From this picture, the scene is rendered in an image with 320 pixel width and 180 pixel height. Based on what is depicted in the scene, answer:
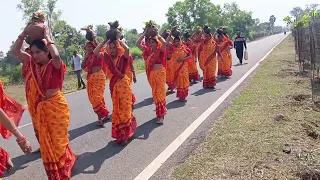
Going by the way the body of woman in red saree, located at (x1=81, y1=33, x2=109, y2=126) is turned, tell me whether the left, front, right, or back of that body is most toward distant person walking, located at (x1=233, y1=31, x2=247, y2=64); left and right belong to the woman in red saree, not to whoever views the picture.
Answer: back

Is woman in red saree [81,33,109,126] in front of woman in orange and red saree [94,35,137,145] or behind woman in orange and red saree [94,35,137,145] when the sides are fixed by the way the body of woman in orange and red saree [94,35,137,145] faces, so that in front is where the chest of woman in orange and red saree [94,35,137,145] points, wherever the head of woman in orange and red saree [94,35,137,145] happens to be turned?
behind

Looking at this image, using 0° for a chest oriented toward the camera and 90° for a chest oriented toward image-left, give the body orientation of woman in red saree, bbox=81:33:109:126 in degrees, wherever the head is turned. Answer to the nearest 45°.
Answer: approximately 45°

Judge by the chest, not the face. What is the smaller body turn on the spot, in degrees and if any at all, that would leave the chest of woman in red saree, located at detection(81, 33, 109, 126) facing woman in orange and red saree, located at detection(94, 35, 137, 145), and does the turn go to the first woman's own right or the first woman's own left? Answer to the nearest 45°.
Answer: approximately 45° to the first woman's own left

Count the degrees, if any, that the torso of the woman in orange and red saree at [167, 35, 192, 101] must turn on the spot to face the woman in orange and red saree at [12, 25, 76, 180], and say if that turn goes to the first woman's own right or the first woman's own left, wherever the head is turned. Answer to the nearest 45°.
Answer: approximately 45° to the first woman's own left

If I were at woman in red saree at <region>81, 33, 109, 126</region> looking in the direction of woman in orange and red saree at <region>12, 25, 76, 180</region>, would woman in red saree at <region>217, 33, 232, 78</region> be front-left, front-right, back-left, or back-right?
back-left

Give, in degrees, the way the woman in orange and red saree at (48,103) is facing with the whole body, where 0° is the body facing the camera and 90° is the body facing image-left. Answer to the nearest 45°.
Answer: approximately 45°

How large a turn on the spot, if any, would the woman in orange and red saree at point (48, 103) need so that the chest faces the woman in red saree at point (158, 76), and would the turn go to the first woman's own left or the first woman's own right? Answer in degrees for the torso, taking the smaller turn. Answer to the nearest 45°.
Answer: approximately 180°

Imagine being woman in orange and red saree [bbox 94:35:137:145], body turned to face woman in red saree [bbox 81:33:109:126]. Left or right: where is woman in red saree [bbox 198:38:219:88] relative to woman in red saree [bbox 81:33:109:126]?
right

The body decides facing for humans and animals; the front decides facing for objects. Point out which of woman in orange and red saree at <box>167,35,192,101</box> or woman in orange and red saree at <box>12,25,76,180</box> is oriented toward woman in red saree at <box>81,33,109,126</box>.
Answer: woman in orange and red saree at <box>167,35,192,101</box>

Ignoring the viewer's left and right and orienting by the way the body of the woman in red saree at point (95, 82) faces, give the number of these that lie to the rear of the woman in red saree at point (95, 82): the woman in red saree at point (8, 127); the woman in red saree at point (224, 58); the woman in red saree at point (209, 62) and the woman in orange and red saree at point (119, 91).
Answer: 2

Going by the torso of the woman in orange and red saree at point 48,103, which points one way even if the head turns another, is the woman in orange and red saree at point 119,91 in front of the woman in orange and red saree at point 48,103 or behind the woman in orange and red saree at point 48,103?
behind
